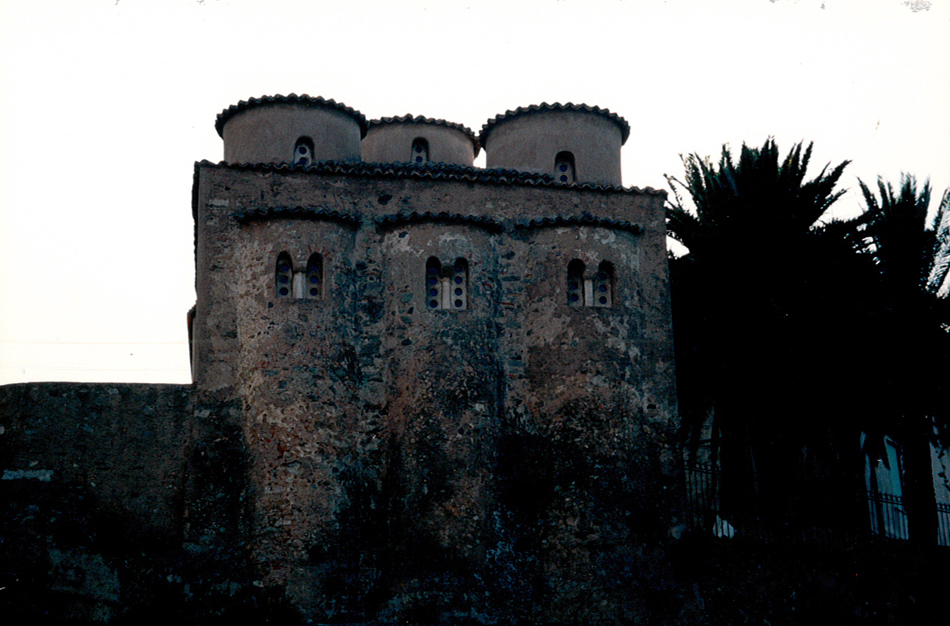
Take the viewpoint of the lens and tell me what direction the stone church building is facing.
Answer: facing away from the viewer

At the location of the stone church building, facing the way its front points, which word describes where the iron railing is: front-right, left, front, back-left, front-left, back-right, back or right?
right

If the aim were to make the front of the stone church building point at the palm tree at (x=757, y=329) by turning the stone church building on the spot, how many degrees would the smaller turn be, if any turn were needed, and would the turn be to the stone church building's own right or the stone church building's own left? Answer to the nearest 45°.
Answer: approximately 90° to the stone church building's own right

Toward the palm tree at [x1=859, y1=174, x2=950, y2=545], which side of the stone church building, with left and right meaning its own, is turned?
right
